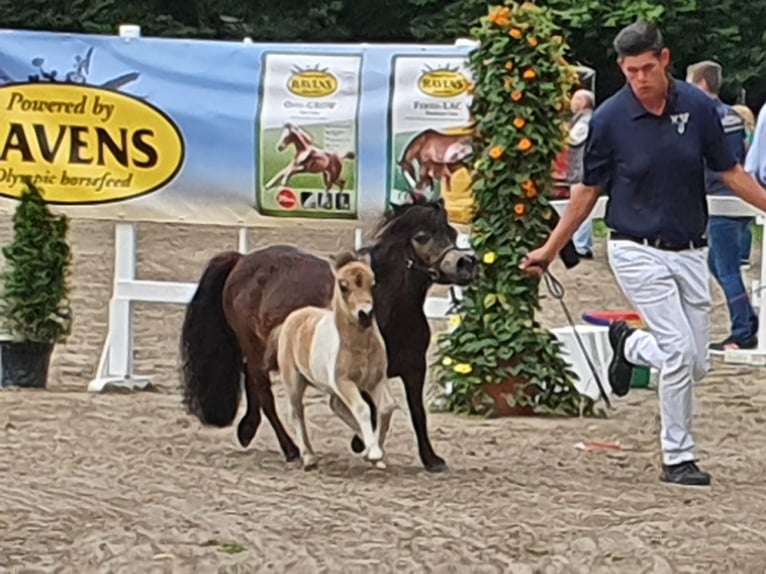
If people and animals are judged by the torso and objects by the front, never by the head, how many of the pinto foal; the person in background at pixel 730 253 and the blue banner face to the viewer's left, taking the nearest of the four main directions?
1

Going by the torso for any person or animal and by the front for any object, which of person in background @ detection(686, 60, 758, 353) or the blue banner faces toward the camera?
the blue banner

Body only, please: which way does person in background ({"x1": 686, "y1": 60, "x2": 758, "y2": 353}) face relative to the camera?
to the viewer's left

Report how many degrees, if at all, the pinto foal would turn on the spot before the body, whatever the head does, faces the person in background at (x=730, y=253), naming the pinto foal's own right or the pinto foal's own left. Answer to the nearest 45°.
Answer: approximately 90° to the pinto foal's own left

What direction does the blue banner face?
toward the camera

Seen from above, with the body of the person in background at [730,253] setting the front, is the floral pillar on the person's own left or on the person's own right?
on the person's own left

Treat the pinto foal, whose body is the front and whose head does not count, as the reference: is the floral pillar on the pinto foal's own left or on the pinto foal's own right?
on the pinto foal's own left

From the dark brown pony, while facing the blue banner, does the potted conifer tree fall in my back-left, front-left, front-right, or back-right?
front-left

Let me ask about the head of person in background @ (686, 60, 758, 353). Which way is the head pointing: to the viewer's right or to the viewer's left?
to the viewer's left

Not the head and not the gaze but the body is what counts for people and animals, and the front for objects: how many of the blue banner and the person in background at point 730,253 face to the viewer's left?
1

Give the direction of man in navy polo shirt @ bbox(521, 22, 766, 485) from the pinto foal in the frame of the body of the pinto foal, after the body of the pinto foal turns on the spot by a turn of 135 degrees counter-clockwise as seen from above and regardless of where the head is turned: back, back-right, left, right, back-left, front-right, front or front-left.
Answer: right
